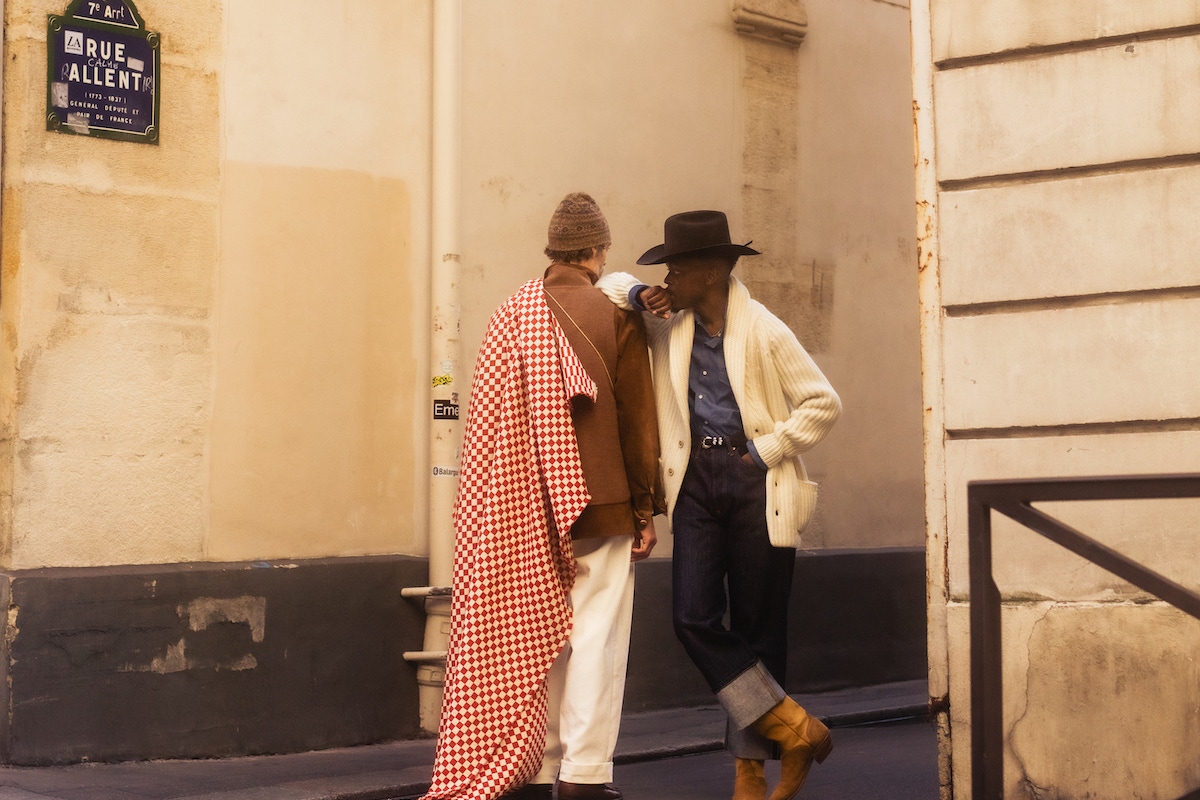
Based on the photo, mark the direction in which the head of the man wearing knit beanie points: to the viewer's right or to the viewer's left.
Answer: to the viewer's right

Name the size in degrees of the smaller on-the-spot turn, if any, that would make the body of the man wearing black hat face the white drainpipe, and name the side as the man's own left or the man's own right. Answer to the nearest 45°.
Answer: approximately 90° to the man's own right

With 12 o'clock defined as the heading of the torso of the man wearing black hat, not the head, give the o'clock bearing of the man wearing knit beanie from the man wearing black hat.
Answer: The man wearing knit beanie is roughly at 1 o'clock from the man wearing black hat.

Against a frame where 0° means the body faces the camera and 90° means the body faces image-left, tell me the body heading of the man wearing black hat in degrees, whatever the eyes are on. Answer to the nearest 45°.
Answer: approximately 45°

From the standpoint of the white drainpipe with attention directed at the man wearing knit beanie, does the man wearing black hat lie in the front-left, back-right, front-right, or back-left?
front-left

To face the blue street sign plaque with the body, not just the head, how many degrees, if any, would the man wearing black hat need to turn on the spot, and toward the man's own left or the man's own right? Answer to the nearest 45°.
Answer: approximately 45° to the man's own right

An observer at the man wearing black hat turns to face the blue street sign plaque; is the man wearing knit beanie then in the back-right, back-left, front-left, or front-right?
front-left

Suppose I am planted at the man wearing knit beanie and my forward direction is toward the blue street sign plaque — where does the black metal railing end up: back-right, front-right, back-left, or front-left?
back-left

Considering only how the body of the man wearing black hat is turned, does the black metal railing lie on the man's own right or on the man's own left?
on the man's own left
